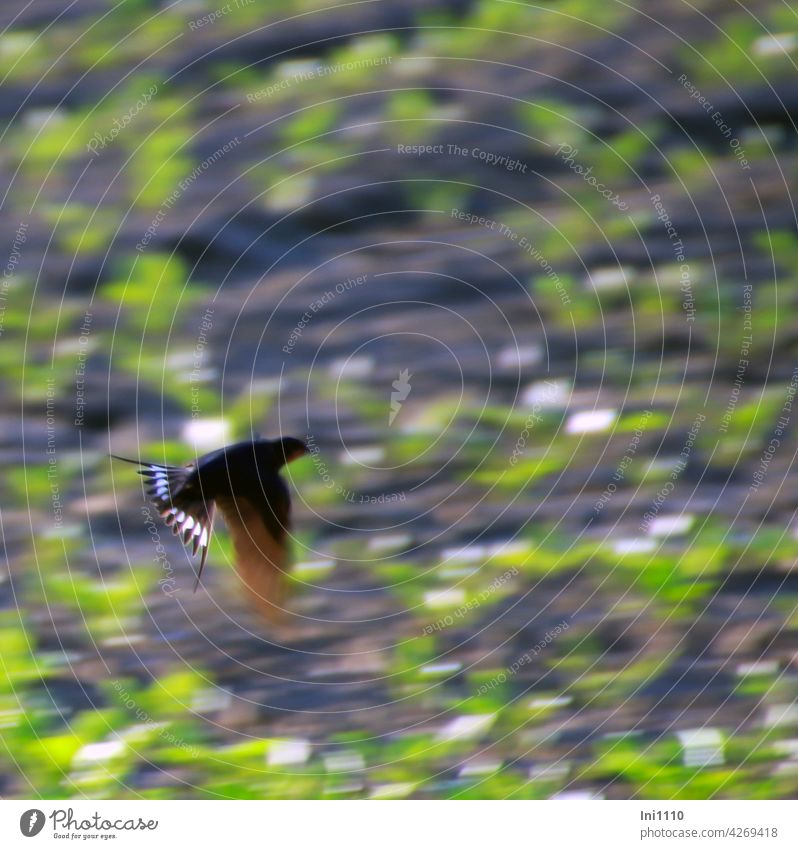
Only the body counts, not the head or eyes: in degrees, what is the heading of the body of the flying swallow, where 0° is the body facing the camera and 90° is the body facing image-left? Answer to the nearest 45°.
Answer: approximately 270°
